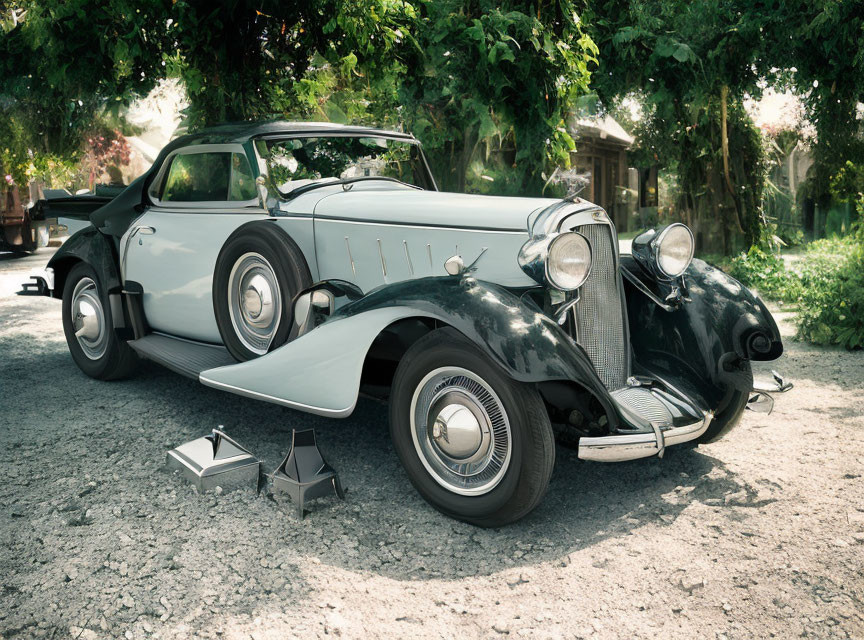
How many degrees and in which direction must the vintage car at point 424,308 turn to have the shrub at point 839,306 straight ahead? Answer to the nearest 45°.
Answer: approximately 90° to its left

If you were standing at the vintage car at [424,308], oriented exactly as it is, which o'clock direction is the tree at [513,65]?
The tree is roughly at 8 o'clock from the vintage car.

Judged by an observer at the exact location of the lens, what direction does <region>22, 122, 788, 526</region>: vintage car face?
facing the viewer and to the right of the viewer

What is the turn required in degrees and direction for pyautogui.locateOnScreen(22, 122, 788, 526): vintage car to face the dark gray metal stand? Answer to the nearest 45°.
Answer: approximately 90° to its right

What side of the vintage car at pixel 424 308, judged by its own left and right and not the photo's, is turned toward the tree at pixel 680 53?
left

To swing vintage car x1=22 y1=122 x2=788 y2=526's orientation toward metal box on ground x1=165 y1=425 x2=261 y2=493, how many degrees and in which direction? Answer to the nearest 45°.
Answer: approximately 135° to its right
